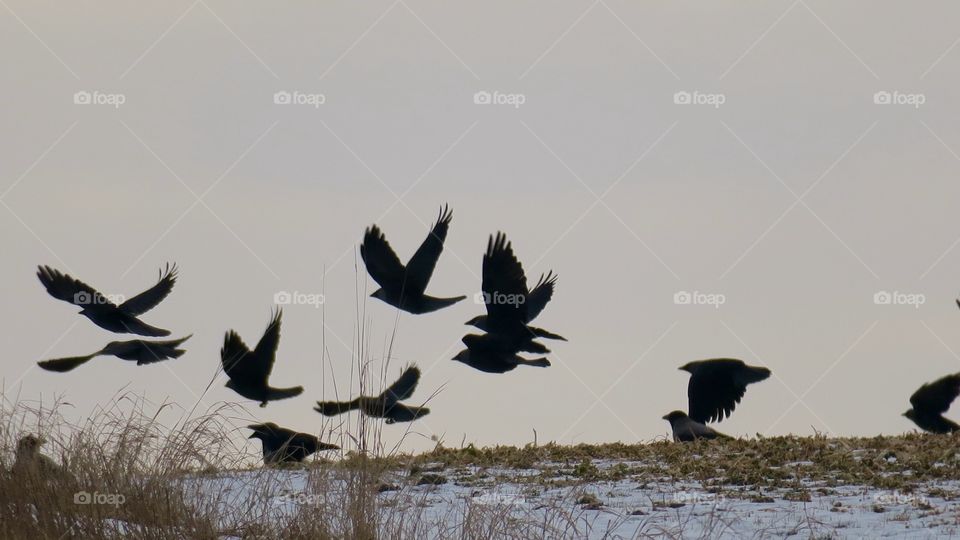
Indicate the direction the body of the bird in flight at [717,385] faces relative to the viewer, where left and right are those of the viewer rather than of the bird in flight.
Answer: facing to the left of the viewer

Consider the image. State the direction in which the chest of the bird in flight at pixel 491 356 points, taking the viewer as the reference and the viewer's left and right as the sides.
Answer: facing to the left of the viewer

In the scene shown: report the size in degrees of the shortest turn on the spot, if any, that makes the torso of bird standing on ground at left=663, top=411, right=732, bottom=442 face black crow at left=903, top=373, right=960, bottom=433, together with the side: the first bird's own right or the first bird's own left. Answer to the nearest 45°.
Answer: approximately 135° to the first bird's own right

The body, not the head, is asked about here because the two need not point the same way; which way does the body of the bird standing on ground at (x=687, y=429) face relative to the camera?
to the viewer's left

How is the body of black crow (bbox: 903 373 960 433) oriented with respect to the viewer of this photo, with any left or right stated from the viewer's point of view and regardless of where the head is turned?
facing to the left of the viewer

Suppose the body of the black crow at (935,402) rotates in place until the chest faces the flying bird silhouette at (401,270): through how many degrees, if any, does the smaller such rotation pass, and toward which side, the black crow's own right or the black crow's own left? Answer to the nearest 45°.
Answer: approximately 45° to the black crow's own left
